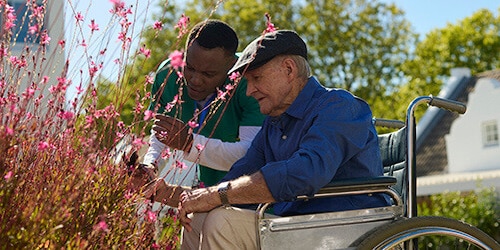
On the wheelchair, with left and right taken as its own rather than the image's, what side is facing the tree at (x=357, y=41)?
right

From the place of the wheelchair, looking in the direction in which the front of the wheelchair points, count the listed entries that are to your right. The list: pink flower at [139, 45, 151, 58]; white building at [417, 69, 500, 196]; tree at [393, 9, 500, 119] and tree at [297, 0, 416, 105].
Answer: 3

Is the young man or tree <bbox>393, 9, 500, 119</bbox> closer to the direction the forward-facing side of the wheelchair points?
the young man

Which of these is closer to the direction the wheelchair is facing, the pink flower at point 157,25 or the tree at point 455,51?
the pink flower

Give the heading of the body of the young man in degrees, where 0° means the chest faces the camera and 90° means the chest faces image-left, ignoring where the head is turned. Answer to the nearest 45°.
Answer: approximately 45°

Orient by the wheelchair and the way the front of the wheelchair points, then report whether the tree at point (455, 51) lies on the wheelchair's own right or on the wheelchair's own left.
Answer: on the wheelchair's own right

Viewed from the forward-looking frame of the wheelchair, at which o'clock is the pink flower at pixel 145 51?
The pink flower is roughly at 11 o'clock from the wheelchair.

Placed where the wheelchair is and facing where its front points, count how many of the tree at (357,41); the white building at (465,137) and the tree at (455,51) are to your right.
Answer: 3

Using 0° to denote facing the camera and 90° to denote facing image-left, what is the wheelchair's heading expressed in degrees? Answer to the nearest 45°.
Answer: approximately 90°
